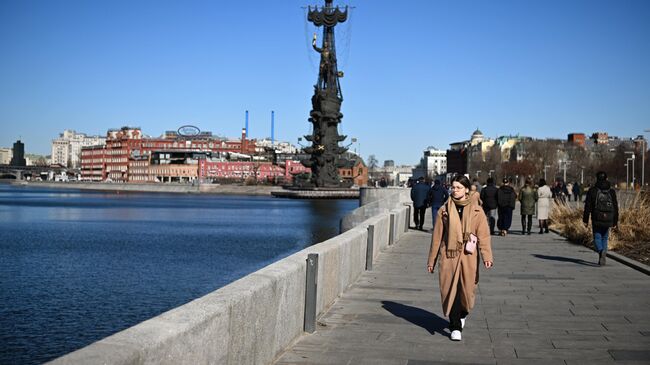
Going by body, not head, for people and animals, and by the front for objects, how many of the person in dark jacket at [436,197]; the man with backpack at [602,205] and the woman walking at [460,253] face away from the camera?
2

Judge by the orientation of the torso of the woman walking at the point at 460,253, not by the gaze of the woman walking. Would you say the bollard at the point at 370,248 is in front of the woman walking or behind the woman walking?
behind

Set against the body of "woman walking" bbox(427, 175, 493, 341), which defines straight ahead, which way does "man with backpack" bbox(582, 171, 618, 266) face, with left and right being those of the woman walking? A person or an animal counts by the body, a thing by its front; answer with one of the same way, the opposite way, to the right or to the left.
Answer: the opposite way

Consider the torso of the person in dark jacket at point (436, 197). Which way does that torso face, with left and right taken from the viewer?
facing away from the viewer

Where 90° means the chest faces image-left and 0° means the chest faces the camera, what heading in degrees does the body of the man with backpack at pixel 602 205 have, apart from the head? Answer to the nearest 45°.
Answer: approximately 180°
